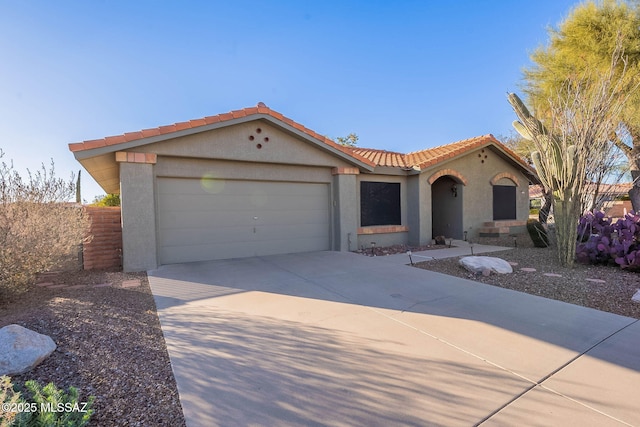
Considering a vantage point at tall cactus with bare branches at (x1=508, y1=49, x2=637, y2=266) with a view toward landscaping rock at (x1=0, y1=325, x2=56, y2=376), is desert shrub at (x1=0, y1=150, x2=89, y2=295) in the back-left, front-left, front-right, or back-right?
front-right

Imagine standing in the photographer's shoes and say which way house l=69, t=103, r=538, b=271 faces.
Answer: facing the viewer and to the right of the viewer

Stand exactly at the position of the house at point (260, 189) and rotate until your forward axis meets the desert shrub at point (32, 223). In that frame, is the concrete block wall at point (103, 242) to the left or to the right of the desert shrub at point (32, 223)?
right

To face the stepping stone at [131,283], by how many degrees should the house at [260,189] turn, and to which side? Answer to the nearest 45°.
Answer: approximately 90° to its right

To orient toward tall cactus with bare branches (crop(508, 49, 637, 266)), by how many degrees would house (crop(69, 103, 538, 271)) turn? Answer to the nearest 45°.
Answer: approximately 45° to its left

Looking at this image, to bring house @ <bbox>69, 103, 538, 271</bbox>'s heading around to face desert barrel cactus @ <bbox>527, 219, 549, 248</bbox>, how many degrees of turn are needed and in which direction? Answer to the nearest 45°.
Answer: approximately 45° to its left

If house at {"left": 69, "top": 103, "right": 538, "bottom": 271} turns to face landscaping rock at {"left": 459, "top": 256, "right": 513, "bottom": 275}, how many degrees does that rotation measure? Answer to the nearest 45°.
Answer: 0° — it already faces it

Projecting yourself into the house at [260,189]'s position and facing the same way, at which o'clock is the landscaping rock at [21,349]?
The landscaping rock is roughly at 2 o'clock from the house.

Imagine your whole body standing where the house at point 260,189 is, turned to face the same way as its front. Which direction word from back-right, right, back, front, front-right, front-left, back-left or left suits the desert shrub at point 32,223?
right

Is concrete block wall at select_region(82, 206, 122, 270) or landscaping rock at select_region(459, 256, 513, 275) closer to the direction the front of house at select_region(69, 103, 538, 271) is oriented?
the landscaping rock

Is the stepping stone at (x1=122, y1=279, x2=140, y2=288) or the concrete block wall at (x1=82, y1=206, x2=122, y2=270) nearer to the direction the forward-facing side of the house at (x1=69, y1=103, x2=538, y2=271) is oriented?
the stepping stone

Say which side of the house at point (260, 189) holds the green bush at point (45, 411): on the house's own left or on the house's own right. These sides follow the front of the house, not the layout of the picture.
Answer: on the house's own right
